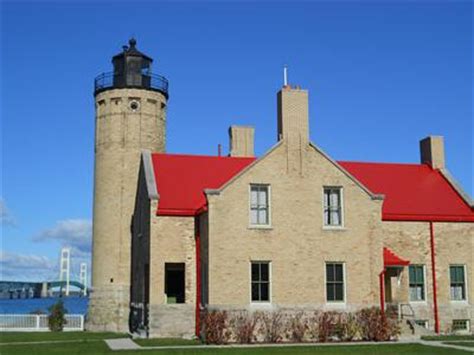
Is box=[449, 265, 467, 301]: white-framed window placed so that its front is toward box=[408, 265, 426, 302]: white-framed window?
no

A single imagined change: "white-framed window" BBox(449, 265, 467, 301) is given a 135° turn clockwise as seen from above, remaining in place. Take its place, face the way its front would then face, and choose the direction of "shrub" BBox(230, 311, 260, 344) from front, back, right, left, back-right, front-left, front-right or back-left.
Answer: left

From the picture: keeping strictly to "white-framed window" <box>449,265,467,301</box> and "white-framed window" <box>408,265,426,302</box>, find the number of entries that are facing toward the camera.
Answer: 2

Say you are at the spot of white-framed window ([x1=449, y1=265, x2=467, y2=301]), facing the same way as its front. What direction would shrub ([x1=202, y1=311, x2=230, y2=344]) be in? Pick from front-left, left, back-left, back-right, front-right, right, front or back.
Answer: front-right

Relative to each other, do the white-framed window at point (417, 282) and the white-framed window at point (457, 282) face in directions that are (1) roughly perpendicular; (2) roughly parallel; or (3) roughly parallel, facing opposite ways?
roughly parallel

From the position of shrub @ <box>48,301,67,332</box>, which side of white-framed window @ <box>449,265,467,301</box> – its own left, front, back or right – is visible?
right

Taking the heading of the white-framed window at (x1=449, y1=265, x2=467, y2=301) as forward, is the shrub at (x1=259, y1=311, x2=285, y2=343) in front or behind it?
in front

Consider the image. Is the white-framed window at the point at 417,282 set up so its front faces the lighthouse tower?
no

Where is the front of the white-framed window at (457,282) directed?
toward the camera

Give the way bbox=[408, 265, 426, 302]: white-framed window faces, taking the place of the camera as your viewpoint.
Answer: facing the viewer

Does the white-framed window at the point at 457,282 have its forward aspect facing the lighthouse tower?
no

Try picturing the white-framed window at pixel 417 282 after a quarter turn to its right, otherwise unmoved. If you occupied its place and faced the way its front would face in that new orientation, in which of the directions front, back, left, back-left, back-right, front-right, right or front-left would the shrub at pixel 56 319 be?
front

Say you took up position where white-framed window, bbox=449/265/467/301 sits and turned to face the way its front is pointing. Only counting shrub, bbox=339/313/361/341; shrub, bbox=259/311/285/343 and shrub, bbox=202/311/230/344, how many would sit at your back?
0

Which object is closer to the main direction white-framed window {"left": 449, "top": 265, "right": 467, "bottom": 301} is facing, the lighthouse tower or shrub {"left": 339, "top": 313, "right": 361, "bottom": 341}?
the shrub
